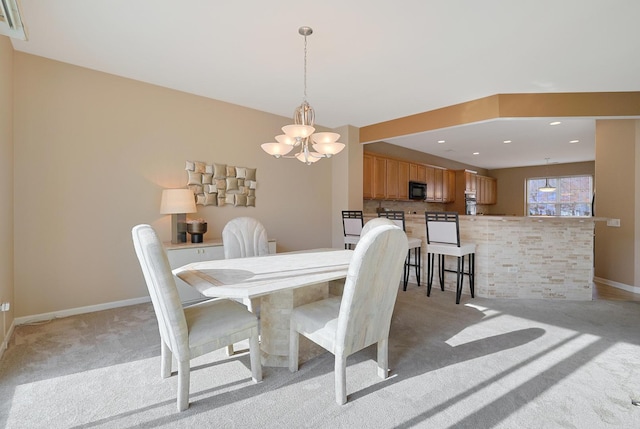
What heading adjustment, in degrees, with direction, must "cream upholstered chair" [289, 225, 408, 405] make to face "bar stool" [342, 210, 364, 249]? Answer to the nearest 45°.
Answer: approximately 45° to its right

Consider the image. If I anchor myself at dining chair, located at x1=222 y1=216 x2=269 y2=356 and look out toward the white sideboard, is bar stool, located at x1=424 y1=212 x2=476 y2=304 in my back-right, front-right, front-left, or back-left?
back-right

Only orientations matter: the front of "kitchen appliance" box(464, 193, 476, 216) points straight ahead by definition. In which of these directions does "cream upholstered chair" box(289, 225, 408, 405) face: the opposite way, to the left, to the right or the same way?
the opposite way

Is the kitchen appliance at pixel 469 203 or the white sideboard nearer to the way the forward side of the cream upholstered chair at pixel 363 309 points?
the white sideboard

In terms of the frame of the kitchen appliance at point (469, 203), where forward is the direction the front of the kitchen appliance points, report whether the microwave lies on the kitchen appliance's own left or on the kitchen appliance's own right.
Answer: on the kitchen appliance's own right

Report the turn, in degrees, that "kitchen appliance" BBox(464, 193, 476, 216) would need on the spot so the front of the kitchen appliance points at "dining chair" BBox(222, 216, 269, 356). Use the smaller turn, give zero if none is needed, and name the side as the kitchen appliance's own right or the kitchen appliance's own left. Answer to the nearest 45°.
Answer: approximately 45° to the kitchen appliance's own right

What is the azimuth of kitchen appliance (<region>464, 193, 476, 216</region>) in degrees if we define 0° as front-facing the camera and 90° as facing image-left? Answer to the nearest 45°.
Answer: approximately 315°

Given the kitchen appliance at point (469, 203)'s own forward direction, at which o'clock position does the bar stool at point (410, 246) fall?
The bar stool is roughly at 2 o'clock from the kitchen appliance.

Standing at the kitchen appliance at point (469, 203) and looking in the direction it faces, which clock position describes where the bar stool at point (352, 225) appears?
The bar stool is roughly at 2 o'clock from the kitchen appliance.

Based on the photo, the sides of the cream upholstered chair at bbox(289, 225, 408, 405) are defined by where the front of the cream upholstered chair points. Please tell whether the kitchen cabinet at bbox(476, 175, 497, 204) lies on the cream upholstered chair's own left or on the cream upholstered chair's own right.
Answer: on the cream upholstered chair's own right

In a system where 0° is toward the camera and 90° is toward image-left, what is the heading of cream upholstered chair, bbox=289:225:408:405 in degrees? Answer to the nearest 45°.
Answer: approximately 135°

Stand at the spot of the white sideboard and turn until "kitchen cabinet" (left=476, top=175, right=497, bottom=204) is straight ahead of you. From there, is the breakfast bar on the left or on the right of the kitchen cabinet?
right

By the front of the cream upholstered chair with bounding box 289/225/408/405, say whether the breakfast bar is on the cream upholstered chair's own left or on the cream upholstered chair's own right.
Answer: on the cream upholstered chair's own right

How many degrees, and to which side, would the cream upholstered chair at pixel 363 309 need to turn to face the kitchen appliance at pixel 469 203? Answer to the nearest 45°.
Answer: approximately 90° to its right
